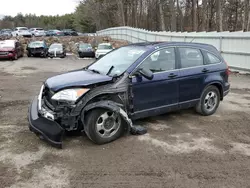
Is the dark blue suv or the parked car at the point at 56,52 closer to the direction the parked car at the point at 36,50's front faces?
the dark blue suv

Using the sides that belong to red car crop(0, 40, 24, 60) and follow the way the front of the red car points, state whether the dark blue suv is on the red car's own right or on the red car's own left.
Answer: on the red car's own left

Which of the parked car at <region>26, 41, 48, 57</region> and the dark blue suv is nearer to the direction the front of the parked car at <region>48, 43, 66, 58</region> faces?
the dark blue suv

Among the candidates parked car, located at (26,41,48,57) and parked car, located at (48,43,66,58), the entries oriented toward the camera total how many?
2

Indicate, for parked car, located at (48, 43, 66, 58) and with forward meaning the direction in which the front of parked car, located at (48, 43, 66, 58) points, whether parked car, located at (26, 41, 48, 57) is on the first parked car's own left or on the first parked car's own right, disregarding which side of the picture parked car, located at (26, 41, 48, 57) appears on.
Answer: on the first parked car's own right

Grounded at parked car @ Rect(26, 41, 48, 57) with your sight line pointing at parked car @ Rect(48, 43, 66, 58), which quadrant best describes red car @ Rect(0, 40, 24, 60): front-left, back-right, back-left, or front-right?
back-right

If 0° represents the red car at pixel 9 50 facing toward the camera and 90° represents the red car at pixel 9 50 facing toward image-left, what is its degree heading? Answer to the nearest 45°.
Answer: approximately 45°

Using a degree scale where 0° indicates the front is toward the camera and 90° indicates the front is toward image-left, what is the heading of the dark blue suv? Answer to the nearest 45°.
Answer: approximately 45°

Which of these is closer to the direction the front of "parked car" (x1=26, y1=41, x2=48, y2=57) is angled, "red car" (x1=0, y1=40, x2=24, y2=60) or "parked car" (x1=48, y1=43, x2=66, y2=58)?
the red car
